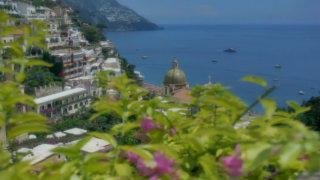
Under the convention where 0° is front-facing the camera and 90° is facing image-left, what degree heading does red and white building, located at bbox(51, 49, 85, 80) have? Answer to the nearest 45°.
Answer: approximately 315°

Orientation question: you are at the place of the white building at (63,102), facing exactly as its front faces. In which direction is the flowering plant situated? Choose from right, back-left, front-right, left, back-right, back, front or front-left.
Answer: front-right

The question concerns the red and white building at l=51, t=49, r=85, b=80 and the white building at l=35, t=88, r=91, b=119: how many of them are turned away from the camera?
0

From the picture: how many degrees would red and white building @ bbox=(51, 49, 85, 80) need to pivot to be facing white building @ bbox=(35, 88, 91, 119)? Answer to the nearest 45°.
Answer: approximately 45° to its right

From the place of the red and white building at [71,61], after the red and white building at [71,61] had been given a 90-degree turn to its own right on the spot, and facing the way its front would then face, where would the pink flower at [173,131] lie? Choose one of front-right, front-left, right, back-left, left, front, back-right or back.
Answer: front-left

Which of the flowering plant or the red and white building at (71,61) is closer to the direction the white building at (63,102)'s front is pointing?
the flowering plant

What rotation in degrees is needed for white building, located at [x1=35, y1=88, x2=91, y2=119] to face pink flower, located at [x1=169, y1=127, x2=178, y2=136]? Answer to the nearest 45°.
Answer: approximately 45° to its right

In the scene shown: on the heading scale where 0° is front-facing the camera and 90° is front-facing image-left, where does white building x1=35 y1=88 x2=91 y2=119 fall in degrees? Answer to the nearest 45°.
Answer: approximately 315°
